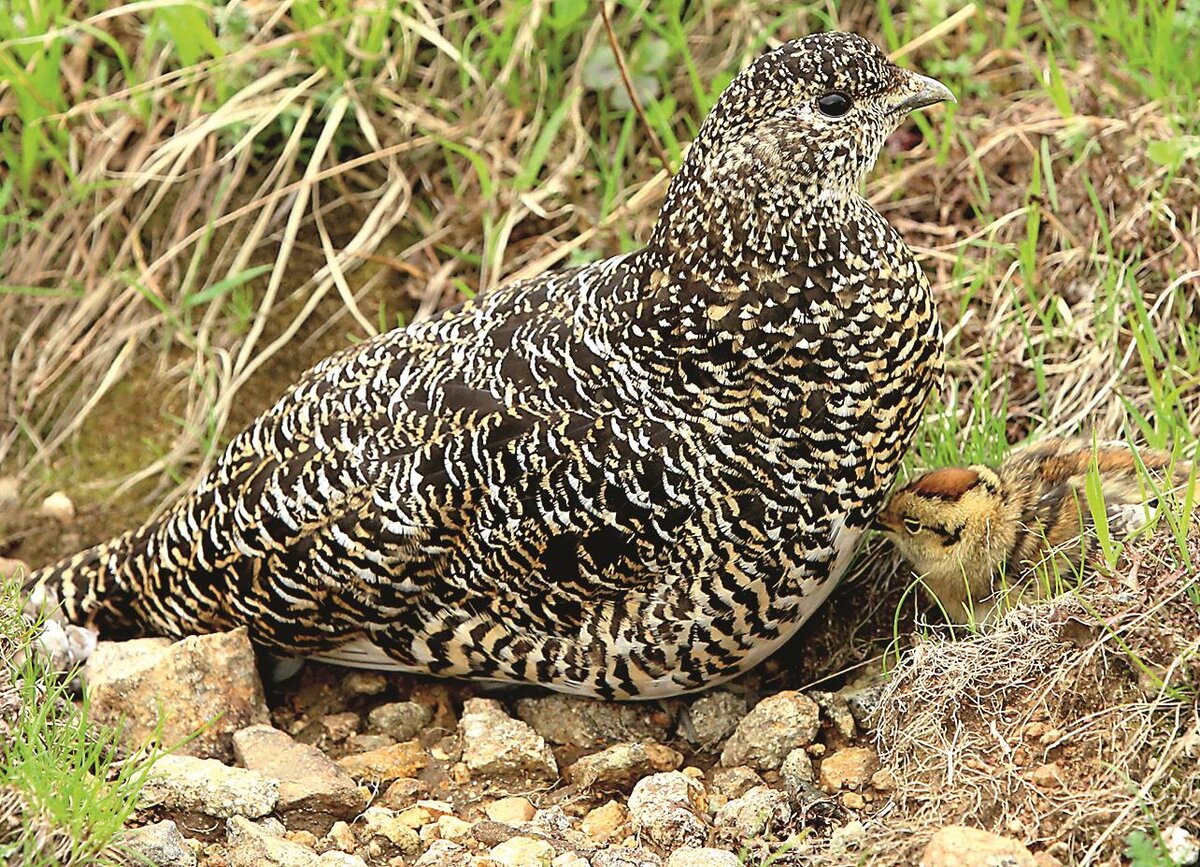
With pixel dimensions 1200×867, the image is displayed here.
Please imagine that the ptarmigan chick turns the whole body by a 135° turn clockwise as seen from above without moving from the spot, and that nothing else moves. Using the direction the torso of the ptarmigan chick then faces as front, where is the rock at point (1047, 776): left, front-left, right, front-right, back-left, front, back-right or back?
back-right

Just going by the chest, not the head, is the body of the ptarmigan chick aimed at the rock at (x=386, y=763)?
yes

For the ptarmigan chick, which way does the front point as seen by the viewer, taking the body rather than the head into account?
to the viewer's left

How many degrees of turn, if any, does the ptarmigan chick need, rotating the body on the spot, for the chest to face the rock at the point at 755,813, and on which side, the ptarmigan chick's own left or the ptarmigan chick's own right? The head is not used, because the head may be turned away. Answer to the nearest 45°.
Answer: approximately 45° to the ptarmigan chick's own left

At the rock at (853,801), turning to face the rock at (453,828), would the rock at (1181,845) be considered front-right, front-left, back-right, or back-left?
back-left

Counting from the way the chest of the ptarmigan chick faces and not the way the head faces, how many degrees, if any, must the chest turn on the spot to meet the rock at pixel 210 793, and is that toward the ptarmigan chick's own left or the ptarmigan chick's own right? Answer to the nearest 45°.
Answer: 0° — it already faces it

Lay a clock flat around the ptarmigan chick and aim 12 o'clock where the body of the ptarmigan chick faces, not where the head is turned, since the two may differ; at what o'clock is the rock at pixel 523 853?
The rock is roughly at 11 o'clock from the ptarmigan chick.

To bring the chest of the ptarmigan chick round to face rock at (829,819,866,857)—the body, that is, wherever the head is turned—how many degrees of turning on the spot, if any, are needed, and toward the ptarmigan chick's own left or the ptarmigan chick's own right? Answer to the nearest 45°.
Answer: approximately 45° to the ptarmigan chick's own left
